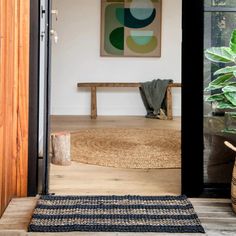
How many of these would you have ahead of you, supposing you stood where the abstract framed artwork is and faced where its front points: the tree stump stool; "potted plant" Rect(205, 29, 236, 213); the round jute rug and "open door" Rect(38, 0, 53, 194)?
4

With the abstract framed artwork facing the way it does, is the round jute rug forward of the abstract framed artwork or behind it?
forward

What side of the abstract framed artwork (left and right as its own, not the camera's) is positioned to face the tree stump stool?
front

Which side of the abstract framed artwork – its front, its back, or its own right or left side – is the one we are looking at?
front

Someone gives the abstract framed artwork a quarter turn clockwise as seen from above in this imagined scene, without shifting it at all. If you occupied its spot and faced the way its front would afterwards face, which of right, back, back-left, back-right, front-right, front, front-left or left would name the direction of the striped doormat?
left

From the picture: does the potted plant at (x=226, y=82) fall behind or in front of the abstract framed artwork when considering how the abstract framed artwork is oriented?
in front

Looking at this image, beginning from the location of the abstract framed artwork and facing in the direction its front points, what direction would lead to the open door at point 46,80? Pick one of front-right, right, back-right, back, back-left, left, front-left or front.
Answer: front
